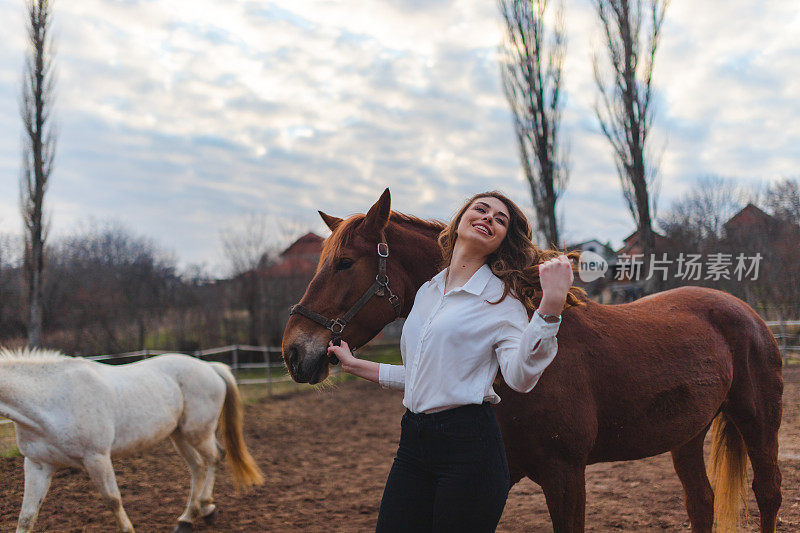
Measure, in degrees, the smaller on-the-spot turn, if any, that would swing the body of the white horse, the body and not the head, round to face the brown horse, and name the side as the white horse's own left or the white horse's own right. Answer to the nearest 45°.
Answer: approximately 135° to the white horse's own left

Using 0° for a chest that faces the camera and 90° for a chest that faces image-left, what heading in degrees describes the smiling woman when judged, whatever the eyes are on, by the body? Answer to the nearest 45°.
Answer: approximately 45°

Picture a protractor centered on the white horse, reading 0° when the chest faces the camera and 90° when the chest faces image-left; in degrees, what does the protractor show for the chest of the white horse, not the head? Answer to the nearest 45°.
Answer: approximately 90°

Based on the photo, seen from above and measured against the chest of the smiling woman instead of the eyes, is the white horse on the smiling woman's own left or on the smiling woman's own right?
on the smiling woman's own right
